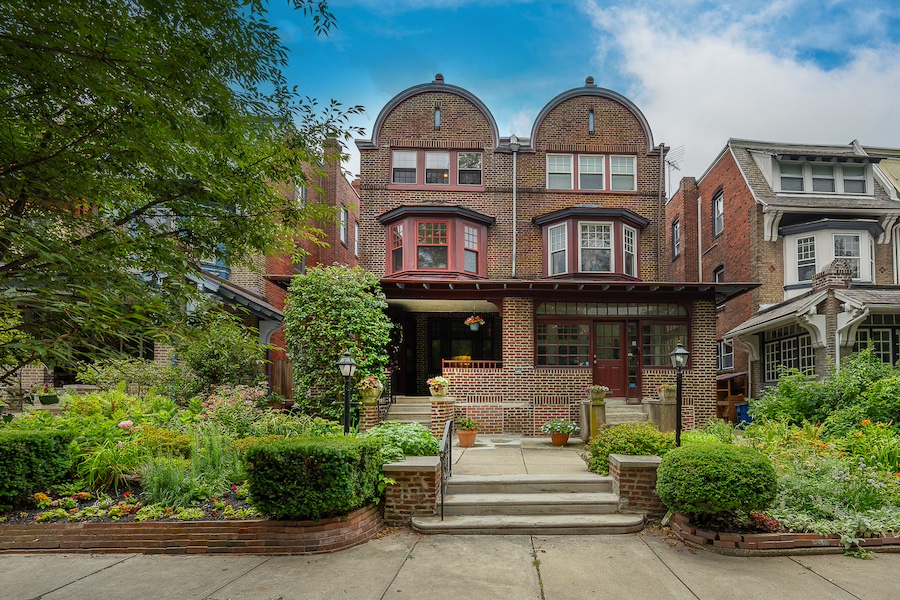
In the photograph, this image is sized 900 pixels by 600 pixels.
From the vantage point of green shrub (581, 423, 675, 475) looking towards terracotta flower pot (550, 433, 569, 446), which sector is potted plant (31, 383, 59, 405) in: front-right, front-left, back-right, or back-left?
front-left

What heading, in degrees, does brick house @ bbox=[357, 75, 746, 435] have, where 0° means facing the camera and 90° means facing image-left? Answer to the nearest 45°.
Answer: approximately 0°

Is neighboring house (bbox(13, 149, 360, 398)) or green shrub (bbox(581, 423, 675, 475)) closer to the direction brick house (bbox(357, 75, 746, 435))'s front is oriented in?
the green shrub

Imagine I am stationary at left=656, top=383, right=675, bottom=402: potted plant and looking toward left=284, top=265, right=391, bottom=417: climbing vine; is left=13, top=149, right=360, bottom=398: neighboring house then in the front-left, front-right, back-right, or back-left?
front-right

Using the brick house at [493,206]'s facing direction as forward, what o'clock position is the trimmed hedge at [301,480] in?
The trimmed hedge is roughly at 12 o'clock from the brick house.

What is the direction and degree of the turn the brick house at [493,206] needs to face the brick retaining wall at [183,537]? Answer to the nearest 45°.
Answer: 0° — it already faces it

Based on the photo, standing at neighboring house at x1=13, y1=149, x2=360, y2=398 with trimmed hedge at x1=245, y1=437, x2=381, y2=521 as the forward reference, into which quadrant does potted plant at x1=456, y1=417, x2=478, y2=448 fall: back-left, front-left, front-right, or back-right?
front-left

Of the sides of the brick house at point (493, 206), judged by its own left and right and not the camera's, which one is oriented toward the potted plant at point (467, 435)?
front

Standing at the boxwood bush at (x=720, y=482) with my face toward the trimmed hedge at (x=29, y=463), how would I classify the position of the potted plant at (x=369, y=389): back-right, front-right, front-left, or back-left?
front-right

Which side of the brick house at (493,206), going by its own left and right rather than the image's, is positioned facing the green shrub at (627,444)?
front

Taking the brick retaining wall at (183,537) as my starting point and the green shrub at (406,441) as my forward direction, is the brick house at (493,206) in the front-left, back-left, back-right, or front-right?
front-left

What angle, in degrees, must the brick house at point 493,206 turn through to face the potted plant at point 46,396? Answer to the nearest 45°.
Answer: approximately 45° to its right
